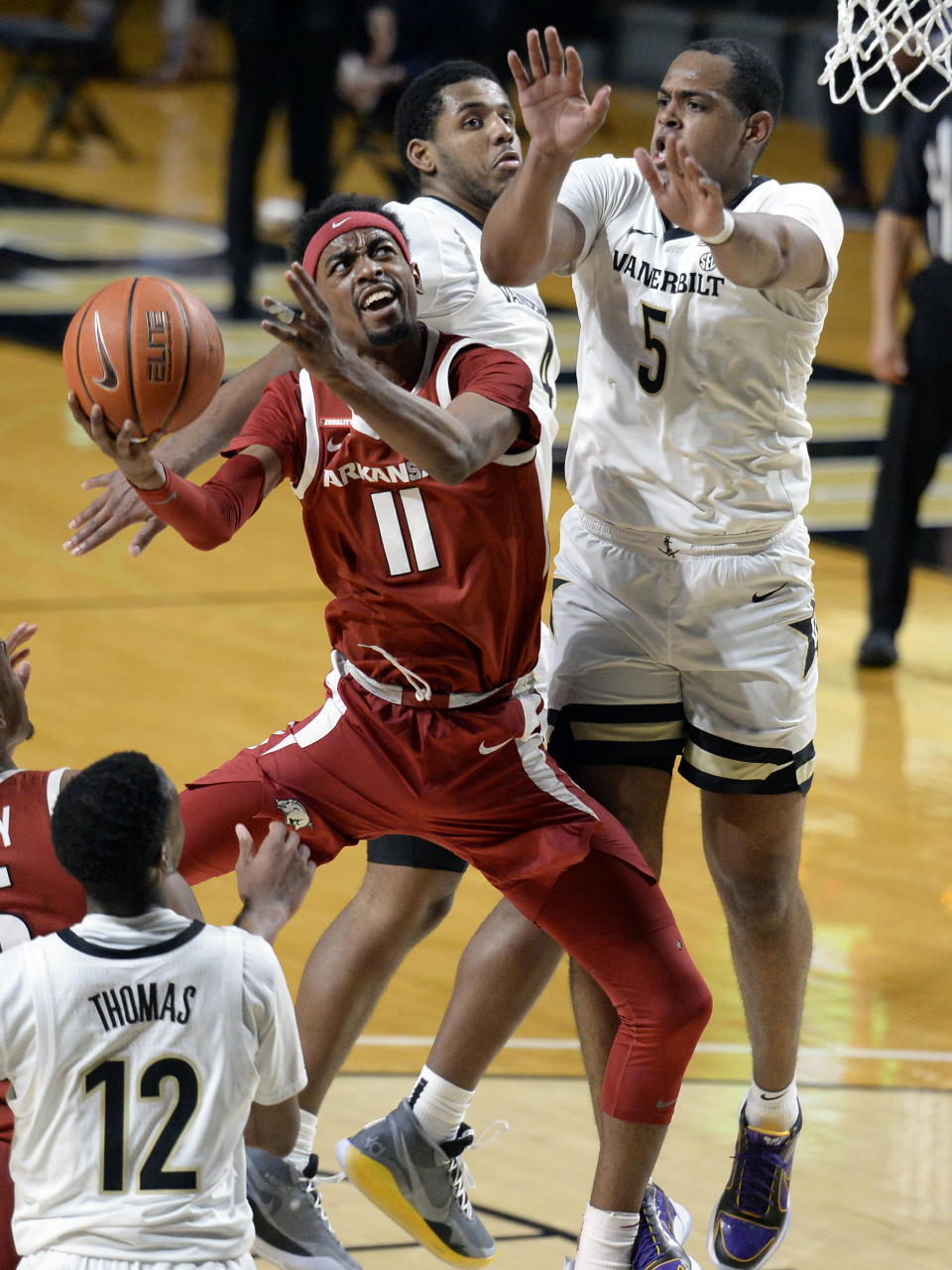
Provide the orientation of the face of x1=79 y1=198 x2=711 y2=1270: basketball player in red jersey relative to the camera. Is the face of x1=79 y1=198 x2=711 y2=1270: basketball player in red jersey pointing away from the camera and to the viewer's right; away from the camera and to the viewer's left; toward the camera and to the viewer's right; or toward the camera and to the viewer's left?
toward the camera and to the viewer's left

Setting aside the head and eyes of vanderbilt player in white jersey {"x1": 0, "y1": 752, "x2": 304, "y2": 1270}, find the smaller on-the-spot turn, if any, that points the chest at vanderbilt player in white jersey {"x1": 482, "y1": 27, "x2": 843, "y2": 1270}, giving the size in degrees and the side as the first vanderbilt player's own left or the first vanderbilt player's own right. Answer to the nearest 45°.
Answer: approximately 45° to the first vanderbilt player's own right

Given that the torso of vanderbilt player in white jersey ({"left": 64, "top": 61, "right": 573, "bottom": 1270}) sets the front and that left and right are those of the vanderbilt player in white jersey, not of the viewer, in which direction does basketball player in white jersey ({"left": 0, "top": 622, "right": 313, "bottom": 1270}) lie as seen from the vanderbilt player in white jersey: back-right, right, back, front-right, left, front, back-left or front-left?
right

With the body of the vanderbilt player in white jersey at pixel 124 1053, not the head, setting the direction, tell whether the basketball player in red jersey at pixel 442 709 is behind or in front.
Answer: in front

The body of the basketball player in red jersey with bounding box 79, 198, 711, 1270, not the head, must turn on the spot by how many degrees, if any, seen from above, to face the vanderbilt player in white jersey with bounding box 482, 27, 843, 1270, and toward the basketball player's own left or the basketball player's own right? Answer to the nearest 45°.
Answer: approximately 135° to the basketball player's own left

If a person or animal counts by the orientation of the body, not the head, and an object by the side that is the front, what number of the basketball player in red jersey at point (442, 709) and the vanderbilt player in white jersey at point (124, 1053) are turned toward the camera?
1

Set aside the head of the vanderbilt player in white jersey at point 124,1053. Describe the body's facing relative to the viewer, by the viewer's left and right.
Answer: facing away from the viewer

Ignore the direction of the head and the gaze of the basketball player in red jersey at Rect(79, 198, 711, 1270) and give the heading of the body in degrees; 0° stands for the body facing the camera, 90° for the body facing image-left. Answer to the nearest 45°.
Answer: approximately 0°

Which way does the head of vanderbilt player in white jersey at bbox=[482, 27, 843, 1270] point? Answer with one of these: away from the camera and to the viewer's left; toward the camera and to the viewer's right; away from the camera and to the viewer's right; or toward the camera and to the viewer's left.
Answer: toward the camera and to the viewer's left

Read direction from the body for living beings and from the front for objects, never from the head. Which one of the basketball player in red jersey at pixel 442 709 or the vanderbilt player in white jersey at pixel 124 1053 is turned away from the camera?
the vanderbilt player in white jersey

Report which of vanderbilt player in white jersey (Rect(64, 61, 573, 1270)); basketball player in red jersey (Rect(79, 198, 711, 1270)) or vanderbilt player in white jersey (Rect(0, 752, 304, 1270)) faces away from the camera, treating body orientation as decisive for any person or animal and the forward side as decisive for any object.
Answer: vanderbilt player in white jersey (Rect(0, 752, 304, 1270))

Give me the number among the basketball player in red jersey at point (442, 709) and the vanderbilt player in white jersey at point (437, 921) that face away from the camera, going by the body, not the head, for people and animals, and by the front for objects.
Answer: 0

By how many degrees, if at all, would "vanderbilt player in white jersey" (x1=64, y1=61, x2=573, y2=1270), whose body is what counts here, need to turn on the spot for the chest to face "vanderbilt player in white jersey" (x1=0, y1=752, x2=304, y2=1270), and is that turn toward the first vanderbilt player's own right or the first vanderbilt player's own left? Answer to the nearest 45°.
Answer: approximately 90° to the first vanderbilt player's own right

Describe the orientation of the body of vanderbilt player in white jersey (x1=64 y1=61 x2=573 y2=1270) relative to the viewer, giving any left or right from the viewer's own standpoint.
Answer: facing the viewer and to the right of the viewer
